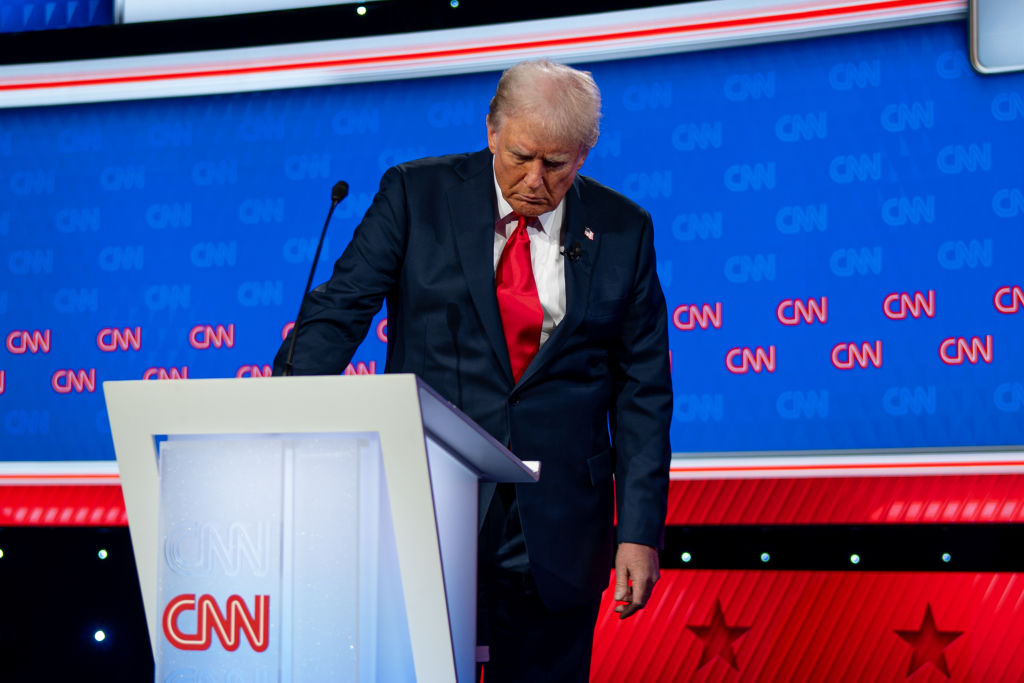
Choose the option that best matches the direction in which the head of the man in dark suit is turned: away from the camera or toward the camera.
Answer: toward the camera

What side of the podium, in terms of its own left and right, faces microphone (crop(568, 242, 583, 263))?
back

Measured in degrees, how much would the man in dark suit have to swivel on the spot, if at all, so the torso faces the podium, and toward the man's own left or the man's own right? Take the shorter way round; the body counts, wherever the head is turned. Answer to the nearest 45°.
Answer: approximately 45° to the man's own right

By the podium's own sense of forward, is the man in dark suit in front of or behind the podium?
behind

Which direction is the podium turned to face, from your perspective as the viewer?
facing the viewer and to the left of the viewer

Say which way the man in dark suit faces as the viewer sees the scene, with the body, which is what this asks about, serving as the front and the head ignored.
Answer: toward the camera

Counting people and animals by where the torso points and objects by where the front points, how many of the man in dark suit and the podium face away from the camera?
0
